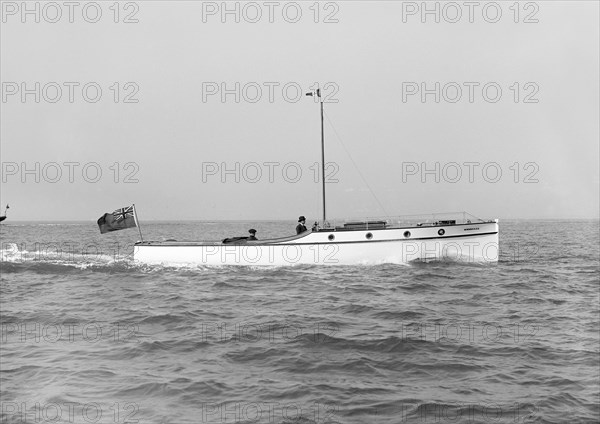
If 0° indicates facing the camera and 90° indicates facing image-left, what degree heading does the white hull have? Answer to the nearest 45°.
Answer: approximately 270°
